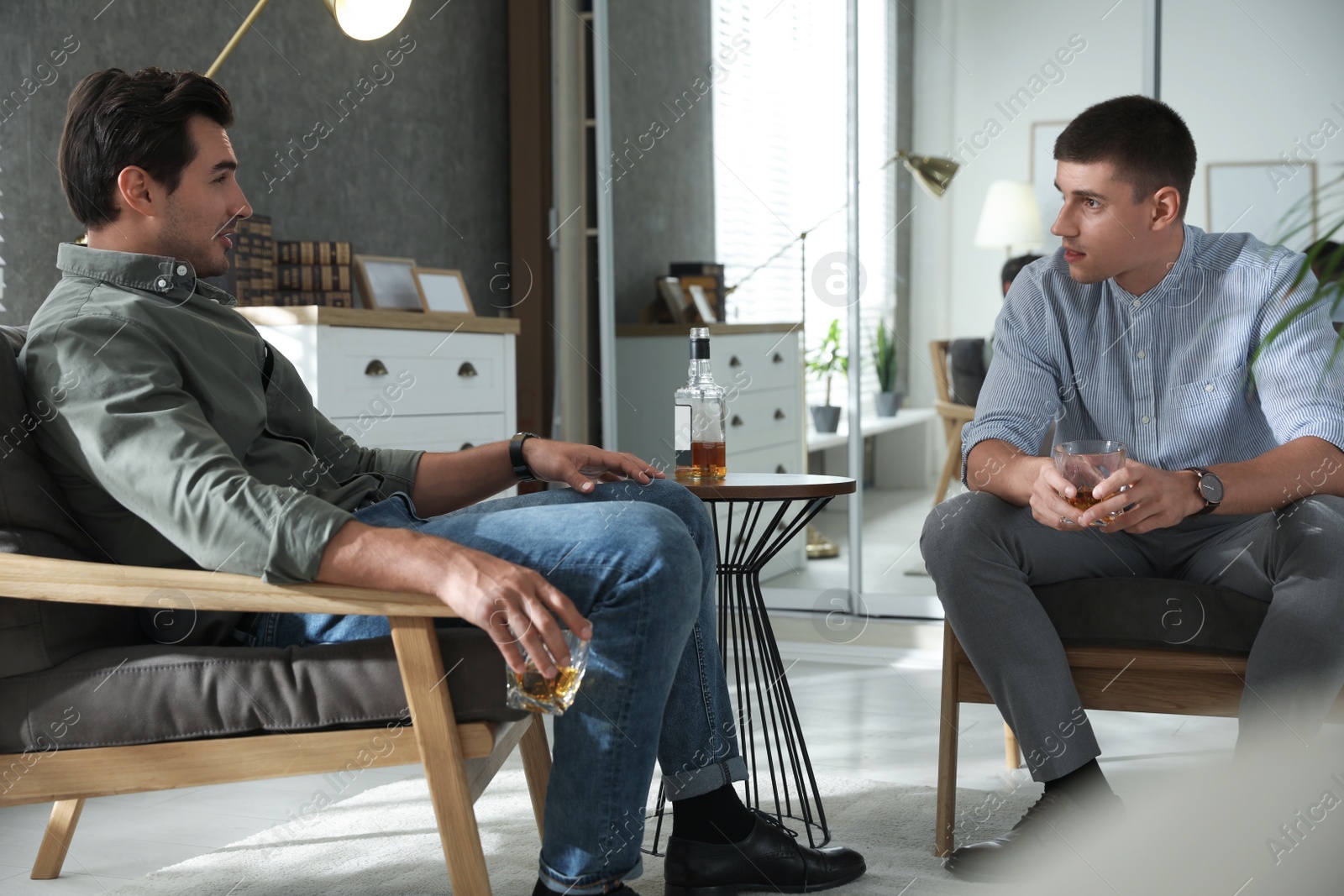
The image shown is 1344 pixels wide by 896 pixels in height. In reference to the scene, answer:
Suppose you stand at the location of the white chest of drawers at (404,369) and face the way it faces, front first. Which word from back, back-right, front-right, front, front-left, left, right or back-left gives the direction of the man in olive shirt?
front-right

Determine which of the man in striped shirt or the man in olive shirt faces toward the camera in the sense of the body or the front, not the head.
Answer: the man in striped shirt

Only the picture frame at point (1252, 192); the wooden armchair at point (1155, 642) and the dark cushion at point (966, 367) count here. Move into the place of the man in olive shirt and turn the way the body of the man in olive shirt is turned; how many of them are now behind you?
0

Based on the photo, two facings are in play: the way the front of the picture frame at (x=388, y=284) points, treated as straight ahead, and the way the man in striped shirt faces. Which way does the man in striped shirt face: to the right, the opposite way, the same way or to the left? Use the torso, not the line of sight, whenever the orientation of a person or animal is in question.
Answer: to the right

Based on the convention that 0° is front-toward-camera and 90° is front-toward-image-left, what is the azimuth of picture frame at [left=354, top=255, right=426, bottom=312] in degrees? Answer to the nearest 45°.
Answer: approximately 315°

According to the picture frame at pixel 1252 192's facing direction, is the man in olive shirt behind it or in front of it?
in front

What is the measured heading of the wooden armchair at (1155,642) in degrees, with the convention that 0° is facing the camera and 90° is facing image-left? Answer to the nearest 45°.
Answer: approximately 0°

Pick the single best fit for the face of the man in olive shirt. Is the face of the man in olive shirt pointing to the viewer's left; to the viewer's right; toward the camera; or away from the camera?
to the viewer's right

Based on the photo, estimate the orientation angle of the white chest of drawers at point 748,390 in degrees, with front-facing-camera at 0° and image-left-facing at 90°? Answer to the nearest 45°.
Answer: approximately 315°

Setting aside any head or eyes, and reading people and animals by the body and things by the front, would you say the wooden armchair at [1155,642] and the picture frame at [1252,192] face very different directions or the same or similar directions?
same or similar directions

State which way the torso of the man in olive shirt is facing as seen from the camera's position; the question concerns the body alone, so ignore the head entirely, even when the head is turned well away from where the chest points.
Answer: to the viewer's right

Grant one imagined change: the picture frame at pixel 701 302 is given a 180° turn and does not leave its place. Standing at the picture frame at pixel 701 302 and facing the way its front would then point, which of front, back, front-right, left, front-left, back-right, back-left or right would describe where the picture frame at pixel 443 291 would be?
left

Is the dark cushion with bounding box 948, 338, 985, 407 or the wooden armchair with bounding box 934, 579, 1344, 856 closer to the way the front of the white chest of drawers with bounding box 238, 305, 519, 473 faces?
the wooden armchair

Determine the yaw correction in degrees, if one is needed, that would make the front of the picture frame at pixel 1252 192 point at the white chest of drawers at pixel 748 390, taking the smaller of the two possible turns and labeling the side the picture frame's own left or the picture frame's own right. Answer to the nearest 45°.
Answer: approximately 90° to the picture frame's own right

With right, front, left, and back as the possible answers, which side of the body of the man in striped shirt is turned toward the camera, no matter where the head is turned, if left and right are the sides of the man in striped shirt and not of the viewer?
front

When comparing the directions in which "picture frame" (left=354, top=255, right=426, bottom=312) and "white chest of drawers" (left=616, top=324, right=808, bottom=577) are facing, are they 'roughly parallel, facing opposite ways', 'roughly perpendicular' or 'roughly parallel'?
roughly parallel

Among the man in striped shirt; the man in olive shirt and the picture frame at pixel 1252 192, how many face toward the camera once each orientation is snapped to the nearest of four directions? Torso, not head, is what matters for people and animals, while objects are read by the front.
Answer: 2
